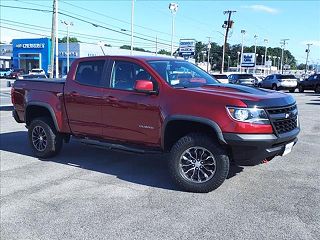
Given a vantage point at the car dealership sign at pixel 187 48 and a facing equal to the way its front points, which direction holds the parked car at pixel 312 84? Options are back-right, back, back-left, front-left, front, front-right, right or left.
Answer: left

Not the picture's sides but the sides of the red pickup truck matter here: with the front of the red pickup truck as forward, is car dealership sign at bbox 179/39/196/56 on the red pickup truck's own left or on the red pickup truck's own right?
on the red pickup truck's own left

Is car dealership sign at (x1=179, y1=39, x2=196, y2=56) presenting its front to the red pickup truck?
yes

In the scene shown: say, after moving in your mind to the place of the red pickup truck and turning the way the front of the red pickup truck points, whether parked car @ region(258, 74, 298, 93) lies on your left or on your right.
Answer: on your left

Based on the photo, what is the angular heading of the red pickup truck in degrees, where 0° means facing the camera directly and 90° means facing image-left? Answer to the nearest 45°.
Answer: approximately 315°

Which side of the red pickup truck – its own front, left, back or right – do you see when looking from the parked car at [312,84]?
left

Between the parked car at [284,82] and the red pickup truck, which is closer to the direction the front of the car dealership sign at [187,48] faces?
the red pickup truck

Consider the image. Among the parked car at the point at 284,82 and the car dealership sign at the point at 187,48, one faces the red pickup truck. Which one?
the car dealership sign
